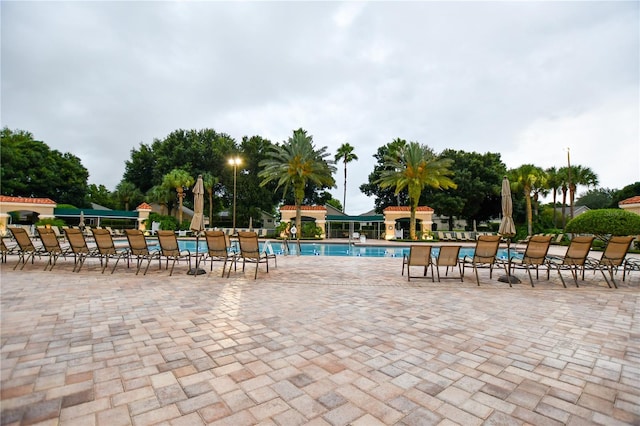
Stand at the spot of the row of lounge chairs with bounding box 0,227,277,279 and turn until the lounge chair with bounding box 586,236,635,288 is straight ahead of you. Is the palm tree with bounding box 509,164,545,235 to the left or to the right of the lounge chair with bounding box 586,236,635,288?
left

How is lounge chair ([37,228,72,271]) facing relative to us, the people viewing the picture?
facing away from the viewer and to the right of the viewer

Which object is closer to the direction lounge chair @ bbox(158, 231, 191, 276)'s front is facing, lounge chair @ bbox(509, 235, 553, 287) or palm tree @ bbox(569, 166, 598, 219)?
the palm tree

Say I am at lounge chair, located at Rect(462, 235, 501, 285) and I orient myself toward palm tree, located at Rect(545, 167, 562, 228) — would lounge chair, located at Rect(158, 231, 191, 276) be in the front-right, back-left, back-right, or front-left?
back-left

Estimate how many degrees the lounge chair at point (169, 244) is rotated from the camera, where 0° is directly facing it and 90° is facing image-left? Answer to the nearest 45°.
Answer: approximately 225°

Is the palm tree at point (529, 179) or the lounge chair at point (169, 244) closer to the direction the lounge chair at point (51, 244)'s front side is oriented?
the palm tree

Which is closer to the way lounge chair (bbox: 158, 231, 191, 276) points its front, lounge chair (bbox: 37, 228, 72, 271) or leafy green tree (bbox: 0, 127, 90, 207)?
the leafy green tree

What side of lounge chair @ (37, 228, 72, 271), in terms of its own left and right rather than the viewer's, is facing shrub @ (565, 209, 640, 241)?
right

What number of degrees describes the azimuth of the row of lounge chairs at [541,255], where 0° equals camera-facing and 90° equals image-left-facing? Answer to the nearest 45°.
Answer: approximately 135°

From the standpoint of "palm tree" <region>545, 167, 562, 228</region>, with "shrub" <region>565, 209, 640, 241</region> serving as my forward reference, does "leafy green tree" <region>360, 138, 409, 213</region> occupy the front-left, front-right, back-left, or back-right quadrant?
back-right

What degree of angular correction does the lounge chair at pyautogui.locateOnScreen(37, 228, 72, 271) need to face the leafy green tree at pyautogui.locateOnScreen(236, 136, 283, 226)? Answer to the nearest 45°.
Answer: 0° — it already faces it
